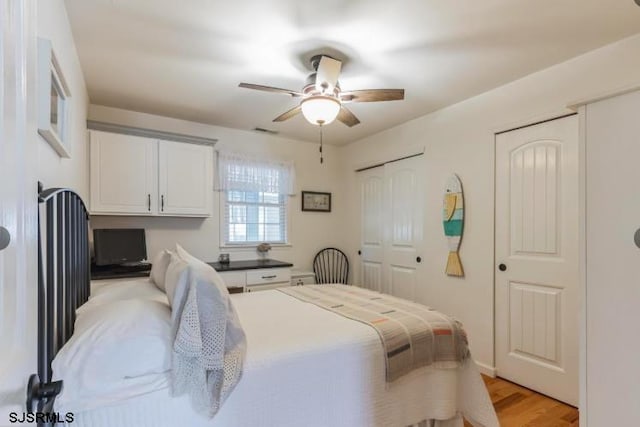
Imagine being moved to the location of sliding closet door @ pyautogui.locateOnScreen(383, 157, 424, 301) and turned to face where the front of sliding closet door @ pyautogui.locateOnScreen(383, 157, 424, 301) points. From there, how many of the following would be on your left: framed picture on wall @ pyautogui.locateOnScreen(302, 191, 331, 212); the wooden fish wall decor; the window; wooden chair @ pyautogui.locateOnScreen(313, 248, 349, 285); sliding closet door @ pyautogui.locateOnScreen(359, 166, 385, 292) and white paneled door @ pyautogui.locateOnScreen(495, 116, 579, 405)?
2

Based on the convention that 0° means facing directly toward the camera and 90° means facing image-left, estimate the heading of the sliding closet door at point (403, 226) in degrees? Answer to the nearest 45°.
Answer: approximately 45°

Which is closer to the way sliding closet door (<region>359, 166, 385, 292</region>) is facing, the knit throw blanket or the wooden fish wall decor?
the knit throw blanket

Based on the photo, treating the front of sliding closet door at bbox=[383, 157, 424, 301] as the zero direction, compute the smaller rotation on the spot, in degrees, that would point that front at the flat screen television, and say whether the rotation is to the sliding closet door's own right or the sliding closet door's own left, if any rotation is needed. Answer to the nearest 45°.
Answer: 0° — it already faces it

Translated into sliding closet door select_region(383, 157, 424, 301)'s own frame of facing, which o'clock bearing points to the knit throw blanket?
The knit throw blanket is roughly at 11 o'clock from the sliding closet door.

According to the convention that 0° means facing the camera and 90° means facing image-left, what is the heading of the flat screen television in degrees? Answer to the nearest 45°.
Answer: approximately 0°

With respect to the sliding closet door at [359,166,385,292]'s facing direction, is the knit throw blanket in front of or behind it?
in front

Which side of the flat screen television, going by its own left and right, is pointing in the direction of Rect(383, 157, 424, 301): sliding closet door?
left
